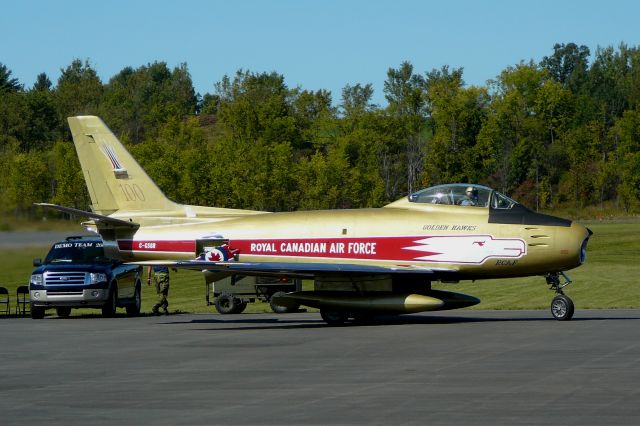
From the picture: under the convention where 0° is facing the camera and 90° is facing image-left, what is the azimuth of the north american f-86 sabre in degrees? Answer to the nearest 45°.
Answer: approximately 270°
